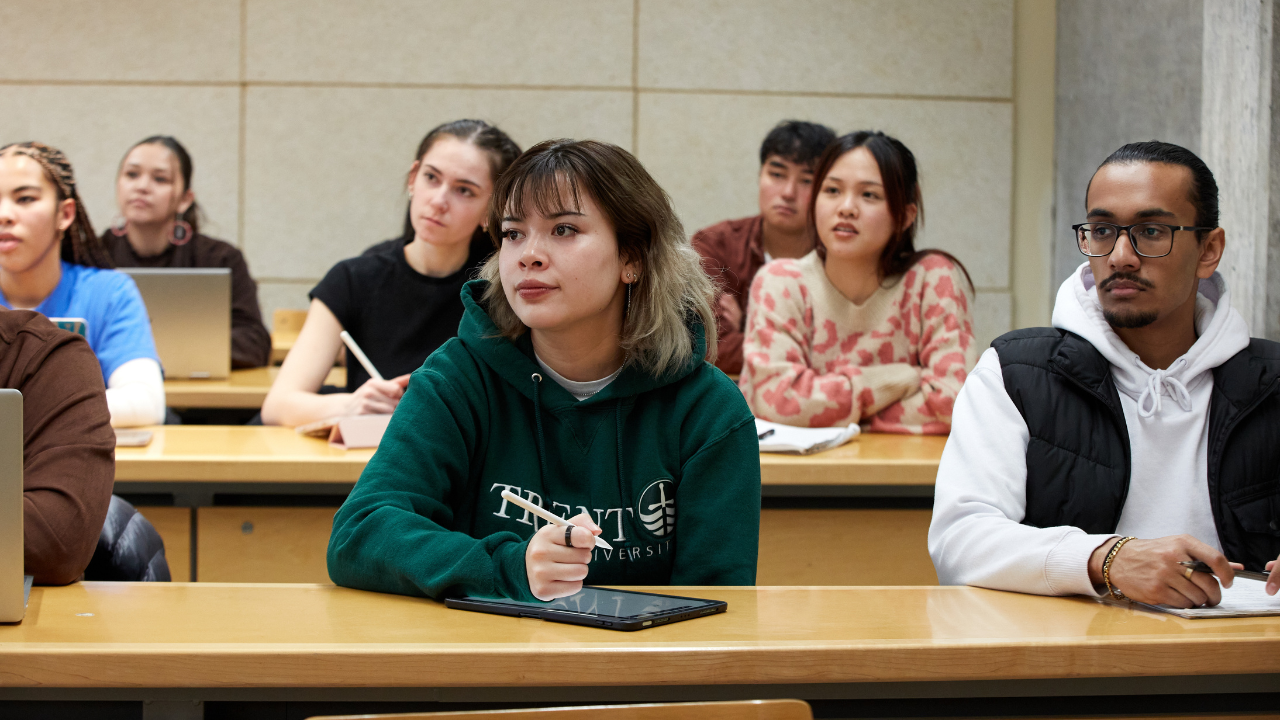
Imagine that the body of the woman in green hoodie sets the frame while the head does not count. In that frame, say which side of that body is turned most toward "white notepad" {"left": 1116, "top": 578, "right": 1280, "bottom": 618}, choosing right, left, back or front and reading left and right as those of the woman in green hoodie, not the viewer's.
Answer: left

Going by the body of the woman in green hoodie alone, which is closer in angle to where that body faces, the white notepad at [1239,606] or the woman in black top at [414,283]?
the white notepad

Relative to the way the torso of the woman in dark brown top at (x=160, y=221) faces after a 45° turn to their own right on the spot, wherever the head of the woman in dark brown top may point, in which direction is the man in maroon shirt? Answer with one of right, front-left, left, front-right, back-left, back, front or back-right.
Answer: back-left

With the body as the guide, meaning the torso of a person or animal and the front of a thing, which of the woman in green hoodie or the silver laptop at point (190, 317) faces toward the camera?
the woman in green hoodie

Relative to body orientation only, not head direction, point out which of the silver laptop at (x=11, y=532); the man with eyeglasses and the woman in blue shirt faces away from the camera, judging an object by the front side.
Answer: the silver laptop

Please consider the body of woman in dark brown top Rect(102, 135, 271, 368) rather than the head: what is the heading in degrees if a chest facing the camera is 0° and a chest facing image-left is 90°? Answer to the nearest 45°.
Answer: approximately 45°

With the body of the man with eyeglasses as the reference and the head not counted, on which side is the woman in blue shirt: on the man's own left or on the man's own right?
on the man's own right

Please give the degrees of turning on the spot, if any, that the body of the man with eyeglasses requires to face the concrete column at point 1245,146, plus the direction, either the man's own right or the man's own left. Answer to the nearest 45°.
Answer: approximately 180°

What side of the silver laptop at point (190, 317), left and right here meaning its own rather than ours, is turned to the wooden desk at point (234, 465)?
back

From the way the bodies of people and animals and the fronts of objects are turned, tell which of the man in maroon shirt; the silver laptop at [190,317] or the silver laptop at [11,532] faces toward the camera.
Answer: the man in maroon shirt

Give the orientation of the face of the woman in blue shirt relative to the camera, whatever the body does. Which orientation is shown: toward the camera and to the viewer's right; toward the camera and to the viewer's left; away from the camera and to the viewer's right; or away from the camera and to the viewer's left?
toward the camera and to the viewer's left

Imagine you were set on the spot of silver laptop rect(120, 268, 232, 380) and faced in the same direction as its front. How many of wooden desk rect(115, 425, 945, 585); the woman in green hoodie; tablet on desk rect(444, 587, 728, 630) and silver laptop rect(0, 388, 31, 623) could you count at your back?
4

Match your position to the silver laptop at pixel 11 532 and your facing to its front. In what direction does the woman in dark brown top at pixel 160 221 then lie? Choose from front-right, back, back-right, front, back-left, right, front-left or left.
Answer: front

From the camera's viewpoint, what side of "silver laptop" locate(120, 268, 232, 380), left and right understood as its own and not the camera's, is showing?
back

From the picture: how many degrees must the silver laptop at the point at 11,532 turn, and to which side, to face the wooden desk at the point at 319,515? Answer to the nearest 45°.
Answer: approximately 45° to its right

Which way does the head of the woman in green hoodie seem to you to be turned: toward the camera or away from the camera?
toward the camera

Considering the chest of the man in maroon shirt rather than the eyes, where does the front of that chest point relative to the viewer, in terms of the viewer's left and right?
facing the viewer

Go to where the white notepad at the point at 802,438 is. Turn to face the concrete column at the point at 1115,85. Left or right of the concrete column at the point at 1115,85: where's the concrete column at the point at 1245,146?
right

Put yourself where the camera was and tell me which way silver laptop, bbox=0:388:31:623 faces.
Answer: facing away from the viewer

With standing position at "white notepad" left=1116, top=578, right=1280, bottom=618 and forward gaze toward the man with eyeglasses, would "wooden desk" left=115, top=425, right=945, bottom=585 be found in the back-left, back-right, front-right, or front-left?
front-left

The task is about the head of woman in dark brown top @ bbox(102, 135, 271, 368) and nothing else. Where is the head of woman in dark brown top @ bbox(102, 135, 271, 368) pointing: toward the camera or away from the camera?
toward the camera
